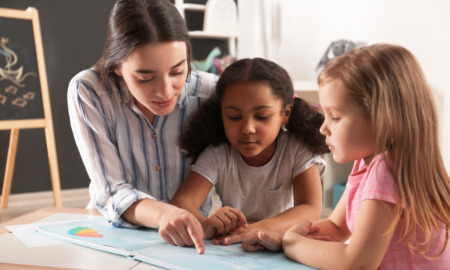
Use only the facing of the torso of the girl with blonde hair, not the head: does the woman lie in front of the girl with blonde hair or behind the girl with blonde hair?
in front

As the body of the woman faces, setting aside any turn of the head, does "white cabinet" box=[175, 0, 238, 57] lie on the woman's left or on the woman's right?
on the woman's left

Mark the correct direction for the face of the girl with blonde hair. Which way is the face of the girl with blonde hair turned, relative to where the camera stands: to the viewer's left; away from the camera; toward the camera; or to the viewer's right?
to the viewer's left

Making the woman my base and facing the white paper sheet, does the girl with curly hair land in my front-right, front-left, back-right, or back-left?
back-left

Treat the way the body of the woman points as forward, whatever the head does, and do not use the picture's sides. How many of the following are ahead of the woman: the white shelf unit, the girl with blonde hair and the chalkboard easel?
1

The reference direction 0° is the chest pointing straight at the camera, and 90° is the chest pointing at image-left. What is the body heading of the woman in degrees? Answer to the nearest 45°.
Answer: approximately 315°

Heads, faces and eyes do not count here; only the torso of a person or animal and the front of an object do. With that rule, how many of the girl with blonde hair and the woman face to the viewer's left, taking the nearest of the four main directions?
1

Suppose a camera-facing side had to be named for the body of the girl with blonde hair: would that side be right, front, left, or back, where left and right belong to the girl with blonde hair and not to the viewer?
left

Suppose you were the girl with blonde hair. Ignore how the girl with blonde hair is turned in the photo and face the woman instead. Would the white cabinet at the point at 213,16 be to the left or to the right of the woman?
right

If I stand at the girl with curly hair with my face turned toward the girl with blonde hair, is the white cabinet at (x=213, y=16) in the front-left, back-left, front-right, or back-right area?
back-left

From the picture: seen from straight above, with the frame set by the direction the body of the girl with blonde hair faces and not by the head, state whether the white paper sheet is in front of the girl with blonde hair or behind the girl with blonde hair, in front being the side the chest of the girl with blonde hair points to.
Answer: in front

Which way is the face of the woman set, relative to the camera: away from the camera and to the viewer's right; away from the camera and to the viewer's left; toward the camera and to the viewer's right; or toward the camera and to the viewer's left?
toward the camera and to the viewer's right
